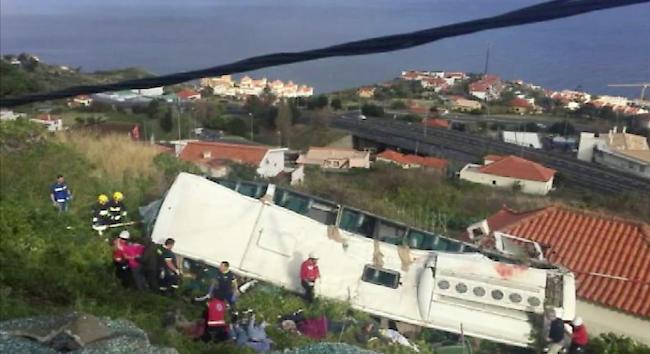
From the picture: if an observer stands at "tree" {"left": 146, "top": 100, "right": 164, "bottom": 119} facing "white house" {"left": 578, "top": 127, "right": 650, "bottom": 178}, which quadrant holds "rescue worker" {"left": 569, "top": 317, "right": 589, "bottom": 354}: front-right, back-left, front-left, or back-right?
front-right

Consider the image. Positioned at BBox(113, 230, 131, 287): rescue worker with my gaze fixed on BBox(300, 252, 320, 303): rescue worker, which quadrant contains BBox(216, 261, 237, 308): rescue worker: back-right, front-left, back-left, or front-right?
front-right

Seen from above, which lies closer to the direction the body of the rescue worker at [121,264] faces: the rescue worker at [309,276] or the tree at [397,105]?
the rescue worker

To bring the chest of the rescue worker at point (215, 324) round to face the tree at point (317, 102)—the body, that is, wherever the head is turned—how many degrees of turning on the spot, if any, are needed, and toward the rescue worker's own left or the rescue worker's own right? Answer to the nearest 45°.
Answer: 0° — they already face it

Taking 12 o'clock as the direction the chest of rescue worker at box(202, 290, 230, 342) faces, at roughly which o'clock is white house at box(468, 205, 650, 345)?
The white house is roughly at 2 o'clock from the rescue worker.

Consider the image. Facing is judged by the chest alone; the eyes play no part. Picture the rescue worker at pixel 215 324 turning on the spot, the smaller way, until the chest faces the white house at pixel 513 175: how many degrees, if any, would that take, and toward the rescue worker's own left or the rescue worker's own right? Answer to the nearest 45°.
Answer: approximately 45° to the rescue worker's own right

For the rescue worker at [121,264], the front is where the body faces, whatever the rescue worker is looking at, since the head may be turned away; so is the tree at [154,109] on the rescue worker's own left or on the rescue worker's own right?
on the rescue worker's own left

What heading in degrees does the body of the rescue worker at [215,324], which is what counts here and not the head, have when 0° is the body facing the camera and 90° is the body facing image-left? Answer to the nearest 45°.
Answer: approximately 180°

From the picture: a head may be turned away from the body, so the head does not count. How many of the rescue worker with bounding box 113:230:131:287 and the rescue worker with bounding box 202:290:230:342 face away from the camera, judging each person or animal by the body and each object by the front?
1

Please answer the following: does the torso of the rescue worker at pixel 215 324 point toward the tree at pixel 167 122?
yes

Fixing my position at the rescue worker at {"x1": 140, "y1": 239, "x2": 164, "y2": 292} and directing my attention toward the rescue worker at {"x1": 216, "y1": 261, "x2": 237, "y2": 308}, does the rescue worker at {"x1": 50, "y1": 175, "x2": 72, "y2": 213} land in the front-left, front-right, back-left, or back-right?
back-left

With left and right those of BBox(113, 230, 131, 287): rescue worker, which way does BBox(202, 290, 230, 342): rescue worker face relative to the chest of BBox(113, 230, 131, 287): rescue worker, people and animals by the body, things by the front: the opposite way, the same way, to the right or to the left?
to the left

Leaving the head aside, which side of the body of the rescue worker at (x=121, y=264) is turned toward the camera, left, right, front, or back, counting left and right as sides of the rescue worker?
right

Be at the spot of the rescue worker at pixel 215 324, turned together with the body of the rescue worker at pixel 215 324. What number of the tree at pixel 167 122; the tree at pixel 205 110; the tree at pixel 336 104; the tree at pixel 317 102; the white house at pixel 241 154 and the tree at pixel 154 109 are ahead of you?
6

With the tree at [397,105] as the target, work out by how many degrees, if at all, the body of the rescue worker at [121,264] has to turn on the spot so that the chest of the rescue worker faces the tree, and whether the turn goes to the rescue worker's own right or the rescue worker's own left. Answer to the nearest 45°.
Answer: approximately 45° to the rescue worker's own left

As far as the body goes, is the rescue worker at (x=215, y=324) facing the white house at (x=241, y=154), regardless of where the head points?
yes

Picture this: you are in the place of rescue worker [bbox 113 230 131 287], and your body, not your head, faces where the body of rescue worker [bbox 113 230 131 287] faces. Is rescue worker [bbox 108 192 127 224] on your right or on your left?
on your left
